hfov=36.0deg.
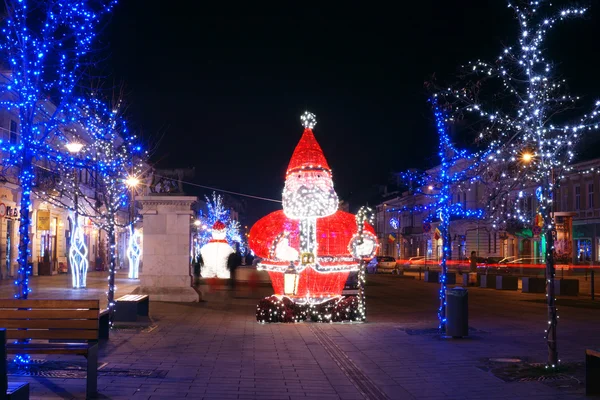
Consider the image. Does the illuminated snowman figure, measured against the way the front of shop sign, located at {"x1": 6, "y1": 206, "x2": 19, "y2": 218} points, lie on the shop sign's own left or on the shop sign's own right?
on the shop sign's own left

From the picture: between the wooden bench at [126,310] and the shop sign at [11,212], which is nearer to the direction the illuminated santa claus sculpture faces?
the wooden bench

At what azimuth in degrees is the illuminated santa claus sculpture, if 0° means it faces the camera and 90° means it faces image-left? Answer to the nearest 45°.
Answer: approximately 0°

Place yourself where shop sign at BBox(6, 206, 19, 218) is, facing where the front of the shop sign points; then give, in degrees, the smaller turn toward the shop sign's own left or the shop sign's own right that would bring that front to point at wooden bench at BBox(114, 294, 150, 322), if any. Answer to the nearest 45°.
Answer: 0° — it already faces it

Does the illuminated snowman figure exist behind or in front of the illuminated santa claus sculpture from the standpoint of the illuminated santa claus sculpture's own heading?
behind
